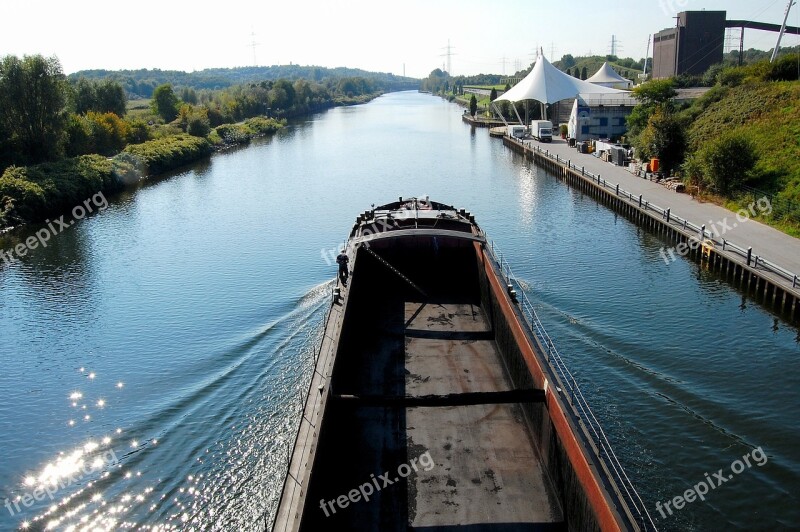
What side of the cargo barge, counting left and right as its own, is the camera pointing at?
back

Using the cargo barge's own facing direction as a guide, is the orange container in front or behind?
in front

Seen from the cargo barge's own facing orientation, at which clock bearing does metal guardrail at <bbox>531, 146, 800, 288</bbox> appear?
The metal guardrail is roughly at 1 o'clock from the cargo barge.

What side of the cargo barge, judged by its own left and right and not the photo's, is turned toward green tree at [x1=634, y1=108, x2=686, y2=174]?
front

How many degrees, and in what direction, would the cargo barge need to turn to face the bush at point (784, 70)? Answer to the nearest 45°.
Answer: approximately 45° to its right

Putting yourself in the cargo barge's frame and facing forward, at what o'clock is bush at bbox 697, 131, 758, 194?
The bush is roughly at 1 o'clock from the cargo barge.
